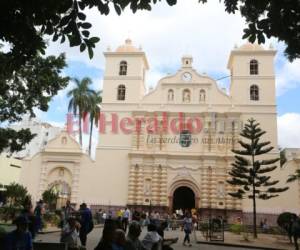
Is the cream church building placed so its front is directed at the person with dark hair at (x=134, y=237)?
yes

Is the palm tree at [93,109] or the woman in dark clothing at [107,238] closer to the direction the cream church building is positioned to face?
the woman in dark clothing

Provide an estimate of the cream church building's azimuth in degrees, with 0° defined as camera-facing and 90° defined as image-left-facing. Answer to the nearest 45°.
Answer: approximately 0°

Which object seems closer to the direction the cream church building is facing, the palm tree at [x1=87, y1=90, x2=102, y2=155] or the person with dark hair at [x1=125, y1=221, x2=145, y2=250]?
the person with dark hair

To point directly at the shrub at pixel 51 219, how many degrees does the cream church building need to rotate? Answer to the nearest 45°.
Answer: approximately 45° to its right

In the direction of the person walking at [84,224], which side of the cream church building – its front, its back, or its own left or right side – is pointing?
front

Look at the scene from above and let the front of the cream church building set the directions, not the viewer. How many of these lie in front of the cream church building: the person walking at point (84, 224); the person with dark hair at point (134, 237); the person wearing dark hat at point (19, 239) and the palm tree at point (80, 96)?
3

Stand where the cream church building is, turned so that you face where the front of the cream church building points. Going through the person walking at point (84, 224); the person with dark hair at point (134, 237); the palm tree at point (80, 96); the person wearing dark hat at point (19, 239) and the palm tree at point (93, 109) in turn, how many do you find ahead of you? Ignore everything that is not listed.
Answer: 3

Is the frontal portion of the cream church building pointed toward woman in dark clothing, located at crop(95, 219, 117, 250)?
yes

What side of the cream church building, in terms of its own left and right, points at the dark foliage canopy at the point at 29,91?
front

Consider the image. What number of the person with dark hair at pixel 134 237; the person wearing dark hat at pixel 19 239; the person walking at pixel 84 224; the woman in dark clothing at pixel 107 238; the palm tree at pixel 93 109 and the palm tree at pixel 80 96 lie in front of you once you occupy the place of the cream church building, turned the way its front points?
4

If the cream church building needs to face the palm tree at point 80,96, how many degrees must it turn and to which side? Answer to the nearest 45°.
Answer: approximately 135° to its right

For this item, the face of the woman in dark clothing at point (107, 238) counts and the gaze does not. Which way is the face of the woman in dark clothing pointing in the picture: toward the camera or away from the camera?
away from the camera

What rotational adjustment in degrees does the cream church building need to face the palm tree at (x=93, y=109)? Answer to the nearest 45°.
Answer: approximately 135° to its right
